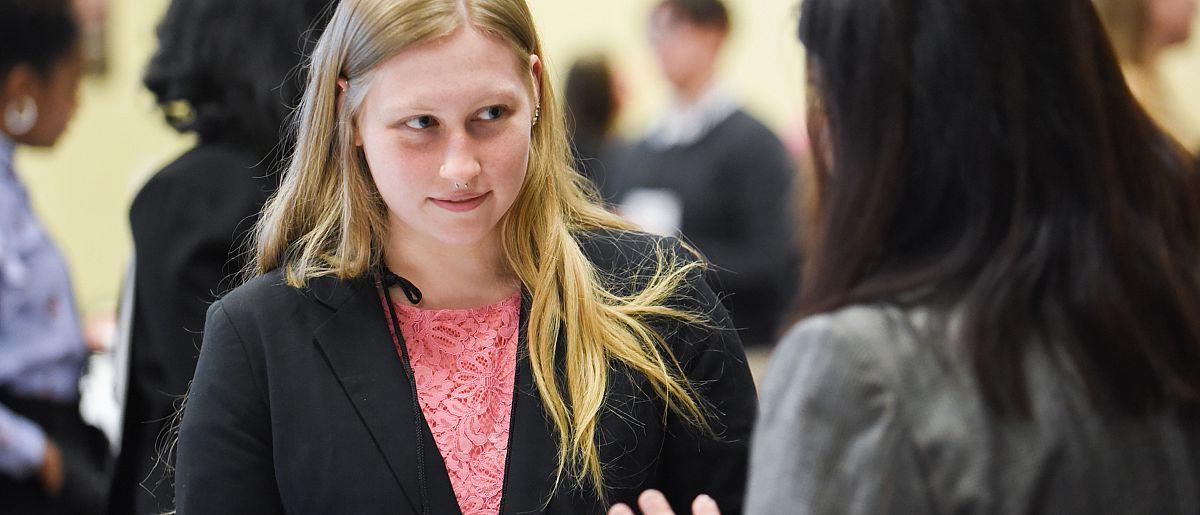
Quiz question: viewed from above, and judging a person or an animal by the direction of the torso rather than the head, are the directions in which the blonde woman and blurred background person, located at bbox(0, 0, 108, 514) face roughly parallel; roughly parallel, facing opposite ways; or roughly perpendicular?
roughly perpendicular

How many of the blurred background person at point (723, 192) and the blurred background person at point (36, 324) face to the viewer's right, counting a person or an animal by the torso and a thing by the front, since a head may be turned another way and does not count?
1

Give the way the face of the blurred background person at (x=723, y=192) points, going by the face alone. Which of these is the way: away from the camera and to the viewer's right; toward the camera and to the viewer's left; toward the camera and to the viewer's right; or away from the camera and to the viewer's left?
toward the camera and to the viewer's left

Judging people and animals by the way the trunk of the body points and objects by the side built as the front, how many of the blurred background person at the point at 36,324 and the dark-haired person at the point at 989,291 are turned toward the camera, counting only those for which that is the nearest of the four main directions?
0

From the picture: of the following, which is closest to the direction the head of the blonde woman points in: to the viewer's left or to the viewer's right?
to the viewer's right

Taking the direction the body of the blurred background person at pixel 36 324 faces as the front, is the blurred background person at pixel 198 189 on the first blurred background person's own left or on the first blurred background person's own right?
on the first blurred background person's own right

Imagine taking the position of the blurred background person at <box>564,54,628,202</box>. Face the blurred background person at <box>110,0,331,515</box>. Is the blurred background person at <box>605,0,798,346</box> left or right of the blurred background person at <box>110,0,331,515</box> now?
left

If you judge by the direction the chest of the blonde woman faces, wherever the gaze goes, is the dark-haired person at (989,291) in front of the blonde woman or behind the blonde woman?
in front

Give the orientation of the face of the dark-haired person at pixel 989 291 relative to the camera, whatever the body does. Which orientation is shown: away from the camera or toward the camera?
away from the camera

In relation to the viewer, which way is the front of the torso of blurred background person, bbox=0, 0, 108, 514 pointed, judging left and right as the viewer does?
facing to the right of the viewer

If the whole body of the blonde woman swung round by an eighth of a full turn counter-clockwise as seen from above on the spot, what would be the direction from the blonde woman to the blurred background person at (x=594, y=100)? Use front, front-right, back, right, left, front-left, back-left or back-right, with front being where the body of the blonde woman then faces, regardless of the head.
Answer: back-left

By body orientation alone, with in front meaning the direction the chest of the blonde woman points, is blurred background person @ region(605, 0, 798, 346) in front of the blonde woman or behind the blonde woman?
behind

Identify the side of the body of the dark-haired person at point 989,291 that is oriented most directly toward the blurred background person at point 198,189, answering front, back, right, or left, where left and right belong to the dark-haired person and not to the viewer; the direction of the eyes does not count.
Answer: front

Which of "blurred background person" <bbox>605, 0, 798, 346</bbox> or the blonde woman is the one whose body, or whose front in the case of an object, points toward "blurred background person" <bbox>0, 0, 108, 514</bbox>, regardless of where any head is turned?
"blurred background person" <bbox>605, 0, 798, 346</bbox>

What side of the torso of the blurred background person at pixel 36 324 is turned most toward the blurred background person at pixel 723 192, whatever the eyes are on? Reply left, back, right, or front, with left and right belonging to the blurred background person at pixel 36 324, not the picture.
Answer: front
